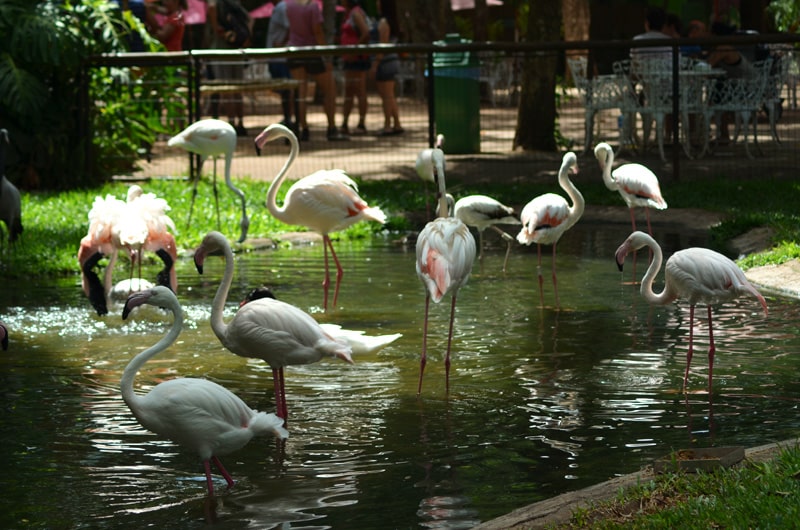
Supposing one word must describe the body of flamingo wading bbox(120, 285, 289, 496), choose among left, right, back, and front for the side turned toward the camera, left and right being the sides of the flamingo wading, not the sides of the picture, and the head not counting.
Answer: left

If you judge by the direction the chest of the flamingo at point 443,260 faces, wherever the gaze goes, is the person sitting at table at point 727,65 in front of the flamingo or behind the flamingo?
in front

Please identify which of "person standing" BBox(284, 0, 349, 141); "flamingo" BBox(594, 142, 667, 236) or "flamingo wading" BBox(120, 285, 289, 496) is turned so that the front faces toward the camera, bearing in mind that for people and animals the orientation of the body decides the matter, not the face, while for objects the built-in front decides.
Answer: the person standing

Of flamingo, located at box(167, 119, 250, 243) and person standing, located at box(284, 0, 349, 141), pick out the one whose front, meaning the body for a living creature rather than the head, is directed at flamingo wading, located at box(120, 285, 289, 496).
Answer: the person standing

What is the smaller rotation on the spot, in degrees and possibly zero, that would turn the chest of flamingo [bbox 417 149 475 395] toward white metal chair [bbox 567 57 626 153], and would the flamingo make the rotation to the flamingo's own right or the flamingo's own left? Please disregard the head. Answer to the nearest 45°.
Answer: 0° — it already faces it

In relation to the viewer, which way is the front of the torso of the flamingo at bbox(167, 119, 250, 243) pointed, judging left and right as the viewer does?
facing to the right of the viewer

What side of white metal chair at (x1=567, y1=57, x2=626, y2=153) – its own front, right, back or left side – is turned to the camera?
right

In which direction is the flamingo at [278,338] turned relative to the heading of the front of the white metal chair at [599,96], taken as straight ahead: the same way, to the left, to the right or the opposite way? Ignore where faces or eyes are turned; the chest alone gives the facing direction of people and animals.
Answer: the opposite way

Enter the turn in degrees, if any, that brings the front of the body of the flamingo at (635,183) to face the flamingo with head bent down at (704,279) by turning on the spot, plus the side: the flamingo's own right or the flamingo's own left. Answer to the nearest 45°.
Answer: approximately 90° to the flamingo's own left

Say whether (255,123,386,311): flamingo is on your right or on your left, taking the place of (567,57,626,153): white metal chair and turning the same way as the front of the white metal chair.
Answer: on your right

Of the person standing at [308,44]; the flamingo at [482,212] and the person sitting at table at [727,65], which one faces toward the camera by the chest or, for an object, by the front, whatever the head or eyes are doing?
the person standing

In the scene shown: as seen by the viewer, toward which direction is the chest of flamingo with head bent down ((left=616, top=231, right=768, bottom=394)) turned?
to the viewer's left

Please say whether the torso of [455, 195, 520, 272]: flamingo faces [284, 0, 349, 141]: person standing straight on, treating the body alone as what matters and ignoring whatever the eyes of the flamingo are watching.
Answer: no

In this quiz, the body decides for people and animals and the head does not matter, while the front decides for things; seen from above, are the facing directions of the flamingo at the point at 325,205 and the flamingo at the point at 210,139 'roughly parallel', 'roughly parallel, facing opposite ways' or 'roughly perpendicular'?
roughly parallel, facing opposite ways

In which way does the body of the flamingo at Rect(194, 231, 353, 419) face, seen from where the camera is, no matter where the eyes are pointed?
to the viewer's left
